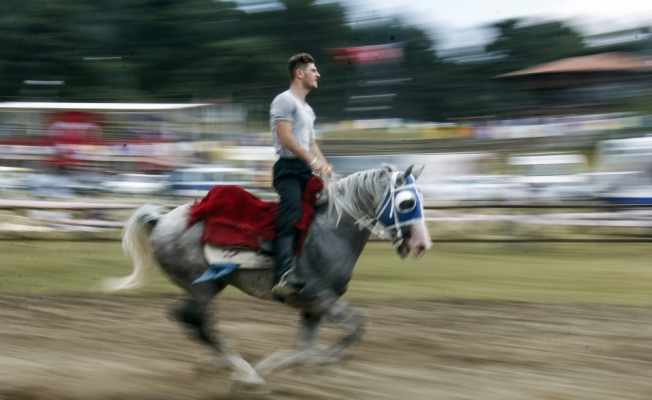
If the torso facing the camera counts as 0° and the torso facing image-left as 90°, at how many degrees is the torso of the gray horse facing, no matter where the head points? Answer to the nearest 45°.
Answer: approximately 270°

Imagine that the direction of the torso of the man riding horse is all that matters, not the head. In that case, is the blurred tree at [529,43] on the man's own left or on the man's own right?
on the man's own left

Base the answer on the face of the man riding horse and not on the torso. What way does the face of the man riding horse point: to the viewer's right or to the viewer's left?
to the viewer's right

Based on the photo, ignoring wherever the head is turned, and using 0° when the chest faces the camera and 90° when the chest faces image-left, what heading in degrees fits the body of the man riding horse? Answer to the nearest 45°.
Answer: approximately 270°

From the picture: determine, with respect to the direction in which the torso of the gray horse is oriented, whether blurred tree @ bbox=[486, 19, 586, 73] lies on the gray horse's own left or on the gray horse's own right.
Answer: on the gray horse's own left
